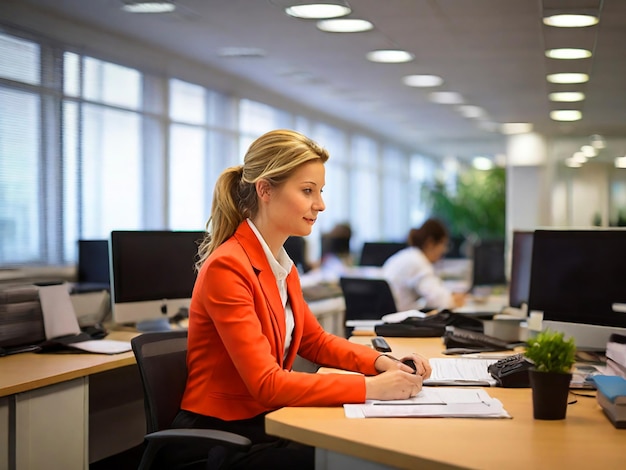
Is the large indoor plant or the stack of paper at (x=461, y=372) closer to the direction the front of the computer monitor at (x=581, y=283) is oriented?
the stack of paper

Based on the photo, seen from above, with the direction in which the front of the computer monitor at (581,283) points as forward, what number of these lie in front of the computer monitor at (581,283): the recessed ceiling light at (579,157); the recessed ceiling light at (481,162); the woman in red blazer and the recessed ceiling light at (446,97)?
1

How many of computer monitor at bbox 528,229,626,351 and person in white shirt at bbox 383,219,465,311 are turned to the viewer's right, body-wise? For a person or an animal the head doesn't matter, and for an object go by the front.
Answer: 1

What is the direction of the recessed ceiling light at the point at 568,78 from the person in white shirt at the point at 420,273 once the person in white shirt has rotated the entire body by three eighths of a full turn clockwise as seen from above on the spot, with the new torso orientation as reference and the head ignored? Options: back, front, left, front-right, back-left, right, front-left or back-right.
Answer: back

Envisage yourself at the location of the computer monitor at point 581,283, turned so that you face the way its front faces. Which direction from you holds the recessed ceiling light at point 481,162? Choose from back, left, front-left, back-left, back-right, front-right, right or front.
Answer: back-right

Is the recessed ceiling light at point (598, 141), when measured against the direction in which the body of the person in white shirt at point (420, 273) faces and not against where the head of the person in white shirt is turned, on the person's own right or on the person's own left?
on the person's own left

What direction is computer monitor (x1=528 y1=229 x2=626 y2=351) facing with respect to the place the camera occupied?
facing the viewer and to the left of the viewer

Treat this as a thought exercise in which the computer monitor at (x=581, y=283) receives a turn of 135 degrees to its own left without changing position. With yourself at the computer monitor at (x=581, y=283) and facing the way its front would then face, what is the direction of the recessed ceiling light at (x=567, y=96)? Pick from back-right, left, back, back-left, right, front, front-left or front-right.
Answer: left

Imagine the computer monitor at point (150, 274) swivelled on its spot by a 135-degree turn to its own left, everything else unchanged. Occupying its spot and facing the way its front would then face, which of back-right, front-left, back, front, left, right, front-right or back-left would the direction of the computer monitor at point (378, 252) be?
front-right

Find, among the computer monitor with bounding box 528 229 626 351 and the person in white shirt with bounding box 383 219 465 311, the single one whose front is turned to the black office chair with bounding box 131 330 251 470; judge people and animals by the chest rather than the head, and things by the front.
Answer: the computer monitor

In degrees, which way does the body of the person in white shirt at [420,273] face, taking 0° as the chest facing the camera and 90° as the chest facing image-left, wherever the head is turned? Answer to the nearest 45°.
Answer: approximately 270°

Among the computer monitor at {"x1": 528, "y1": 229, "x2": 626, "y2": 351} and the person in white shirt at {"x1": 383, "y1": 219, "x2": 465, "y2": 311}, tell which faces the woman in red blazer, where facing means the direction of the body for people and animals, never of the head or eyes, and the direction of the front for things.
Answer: the computer monitor
